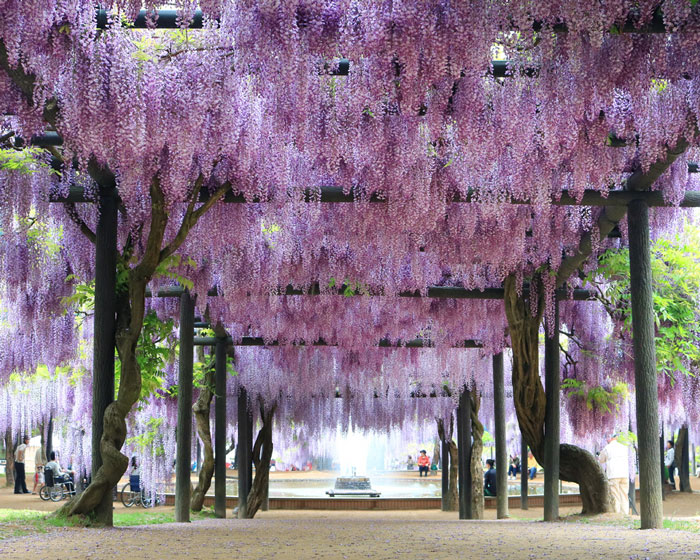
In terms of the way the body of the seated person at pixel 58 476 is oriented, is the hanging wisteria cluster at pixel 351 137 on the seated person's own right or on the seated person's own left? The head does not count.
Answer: on the seated person's own right

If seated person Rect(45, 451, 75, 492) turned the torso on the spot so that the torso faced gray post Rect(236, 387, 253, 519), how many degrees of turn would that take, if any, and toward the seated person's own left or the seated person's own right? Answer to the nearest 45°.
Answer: approximately 45° to the seated person's own right

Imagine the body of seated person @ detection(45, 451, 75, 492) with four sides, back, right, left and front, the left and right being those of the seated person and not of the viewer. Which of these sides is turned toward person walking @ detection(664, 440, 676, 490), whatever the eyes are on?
front

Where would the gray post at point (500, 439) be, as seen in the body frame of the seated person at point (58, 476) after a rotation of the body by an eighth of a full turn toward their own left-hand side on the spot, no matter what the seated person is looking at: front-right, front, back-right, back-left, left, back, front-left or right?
right

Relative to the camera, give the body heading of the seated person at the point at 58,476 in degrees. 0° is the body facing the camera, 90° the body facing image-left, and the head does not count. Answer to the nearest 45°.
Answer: approximately 270°

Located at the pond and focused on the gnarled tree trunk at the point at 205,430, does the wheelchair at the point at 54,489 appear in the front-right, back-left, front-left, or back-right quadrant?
front-right

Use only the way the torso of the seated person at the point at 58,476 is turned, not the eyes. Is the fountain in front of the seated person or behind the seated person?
in front
